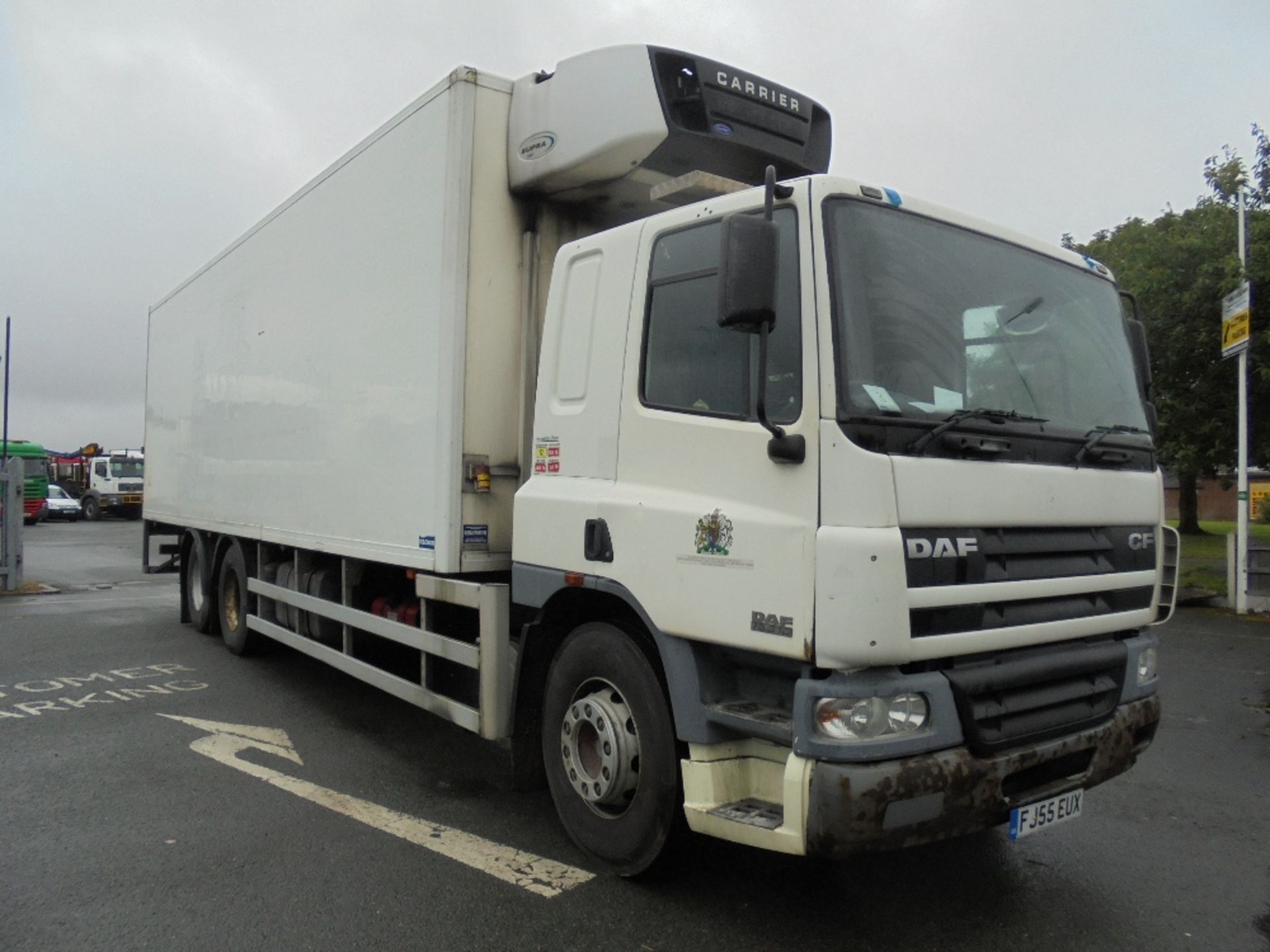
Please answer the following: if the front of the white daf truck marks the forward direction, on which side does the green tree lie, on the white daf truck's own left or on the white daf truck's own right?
on the white daf truck's own left

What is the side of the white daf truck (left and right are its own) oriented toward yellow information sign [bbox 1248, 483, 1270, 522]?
left

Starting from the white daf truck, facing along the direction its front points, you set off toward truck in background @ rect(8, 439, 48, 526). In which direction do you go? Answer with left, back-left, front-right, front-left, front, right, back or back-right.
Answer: back

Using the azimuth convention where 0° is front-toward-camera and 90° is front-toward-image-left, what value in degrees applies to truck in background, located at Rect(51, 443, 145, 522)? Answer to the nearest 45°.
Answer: approximately 315°

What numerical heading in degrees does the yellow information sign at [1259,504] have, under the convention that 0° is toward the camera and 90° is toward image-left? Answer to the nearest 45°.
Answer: approximately 0°
